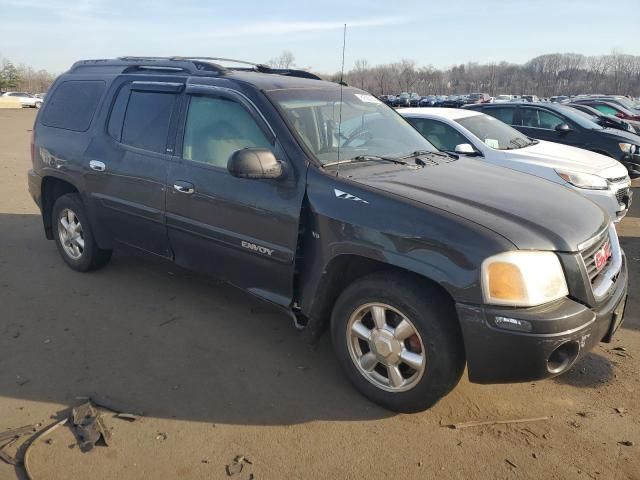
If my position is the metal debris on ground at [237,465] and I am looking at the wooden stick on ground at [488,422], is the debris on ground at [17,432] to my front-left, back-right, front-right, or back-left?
back-left

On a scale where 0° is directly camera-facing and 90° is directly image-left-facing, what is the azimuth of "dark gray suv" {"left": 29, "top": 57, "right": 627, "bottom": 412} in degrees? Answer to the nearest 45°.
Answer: approximately 315°

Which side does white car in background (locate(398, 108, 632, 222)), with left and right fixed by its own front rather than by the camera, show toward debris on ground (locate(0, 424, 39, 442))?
right

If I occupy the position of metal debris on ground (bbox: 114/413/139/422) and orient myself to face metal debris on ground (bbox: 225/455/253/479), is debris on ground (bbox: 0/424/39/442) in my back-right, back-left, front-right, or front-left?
back-right

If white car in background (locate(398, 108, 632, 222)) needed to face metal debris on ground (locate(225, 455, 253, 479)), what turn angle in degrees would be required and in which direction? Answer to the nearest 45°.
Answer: approximately 45° to its right

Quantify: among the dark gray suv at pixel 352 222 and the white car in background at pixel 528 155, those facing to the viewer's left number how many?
0

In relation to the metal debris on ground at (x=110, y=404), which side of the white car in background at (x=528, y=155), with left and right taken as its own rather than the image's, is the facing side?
right

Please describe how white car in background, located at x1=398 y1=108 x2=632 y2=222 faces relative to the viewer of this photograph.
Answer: facing the viewer and to the right of the viewer

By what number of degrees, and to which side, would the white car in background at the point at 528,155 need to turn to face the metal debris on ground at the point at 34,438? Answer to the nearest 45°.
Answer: approximately 45° to its right

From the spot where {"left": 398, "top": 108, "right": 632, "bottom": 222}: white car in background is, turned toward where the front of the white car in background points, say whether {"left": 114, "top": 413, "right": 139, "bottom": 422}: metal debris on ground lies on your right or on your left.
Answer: on your right

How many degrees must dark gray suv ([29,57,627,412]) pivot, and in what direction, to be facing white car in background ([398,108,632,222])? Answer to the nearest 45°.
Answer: approximately 90° to its left

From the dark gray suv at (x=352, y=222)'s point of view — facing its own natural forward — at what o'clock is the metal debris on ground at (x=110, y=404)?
The metal debris on ground is roughly at 4 o'clock from the dark gray suv.
